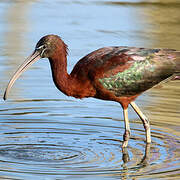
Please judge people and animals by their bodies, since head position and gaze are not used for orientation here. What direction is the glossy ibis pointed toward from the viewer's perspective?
to the viewer's left
